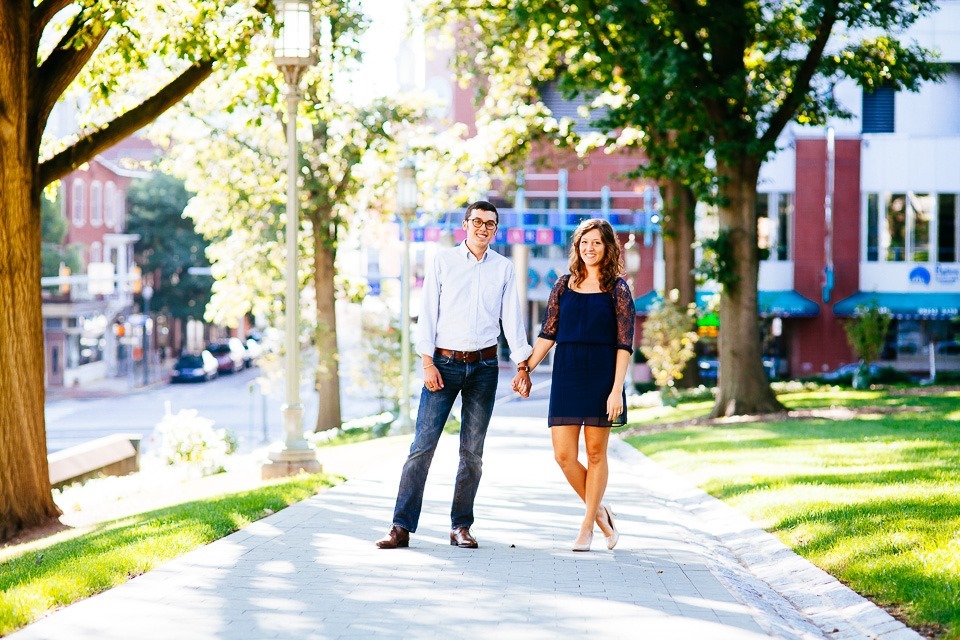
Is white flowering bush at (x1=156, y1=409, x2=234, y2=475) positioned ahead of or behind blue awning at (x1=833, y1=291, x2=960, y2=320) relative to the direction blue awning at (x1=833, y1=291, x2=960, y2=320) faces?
ahead

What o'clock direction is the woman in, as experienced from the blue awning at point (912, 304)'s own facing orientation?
The woman is roughly at 12 o'clock from the blue awning.

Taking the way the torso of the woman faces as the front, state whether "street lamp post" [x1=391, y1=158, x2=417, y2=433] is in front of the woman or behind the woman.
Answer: behind

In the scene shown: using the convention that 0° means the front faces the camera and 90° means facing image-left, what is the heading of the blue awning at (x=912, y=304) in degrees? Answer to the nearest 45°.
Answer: approximately 0°

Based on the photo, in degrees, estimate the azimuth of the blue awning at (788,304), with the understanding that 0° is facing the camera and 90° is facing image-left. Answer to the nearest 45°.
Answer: approximately 0°

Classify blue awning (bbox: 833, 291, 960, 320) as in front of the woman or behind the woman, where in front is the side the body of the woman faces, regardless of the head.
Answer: behind
